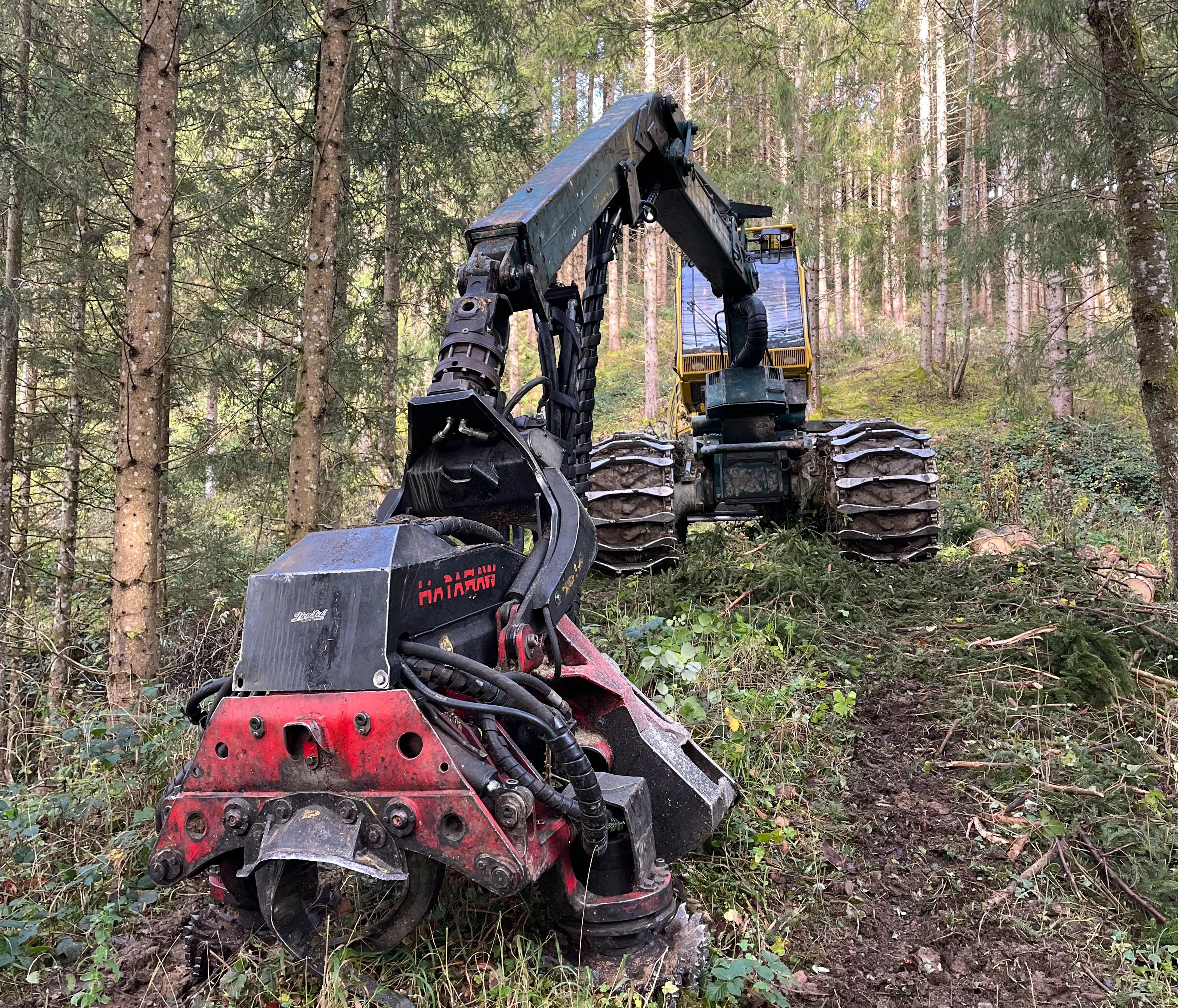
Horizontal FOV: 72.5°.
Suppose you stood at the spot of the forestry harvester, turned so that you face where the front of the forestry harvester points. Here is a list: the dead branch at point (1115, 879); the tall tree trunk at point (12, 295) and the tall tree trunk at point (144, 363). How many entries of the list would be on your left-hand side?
1

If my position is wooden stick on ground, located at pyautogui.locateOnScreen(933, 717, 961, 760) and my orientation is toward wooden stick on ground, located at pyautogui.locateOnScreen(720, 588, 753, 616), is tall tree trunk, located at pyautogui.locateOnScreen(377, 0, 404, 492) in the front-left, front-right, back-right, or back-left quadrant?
front-left

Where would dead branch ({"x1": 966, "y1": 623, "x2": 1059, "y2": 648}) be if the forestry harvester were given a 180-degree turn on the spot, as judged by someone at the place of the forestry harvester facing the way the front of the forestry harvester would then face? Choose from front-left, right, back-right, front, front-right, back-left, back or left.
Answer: front-right

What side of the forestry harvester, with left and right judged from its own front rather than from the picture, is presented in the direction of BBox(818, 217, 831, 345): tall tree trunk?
back

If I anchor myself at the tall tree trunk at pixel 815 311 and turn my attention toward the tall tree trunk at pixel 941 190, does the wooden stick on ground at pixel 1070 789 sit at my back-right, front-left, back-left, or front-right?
back-right

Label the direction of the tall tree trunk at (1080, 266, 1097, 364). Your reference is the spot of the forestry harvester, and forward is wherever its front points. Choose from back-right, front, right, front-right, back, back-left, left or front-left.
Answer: back-left

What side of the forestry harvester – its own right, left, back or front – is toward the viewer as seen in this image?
front

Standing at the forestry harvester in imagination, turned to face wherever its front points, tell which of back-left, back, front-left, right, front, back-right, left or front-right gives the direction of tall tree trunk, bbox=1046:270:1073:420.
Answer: back-left

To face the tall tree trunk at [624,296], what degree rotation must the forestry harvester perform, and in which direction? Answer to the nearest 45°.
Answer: approximately 180°
